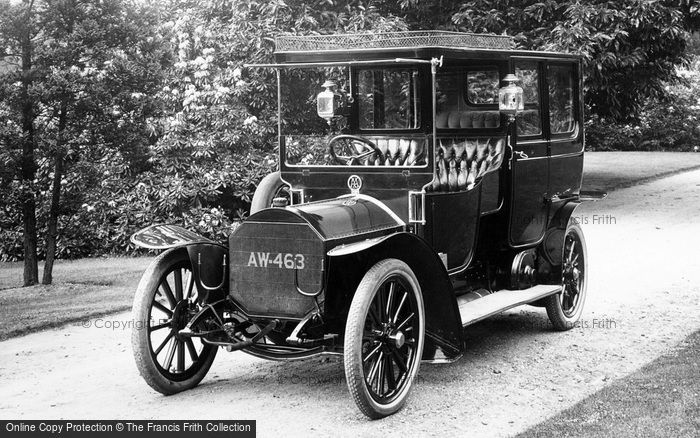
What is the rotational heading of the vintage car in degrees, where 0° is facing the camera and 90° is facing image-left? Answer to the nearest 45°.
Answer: approximately 45°

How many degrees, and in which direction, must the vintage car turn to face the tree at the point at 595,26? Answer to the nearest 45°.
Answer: approximately 135° to its right

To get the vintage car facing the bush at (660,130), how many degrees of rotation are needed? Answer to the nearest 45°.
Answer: approximately 135° to its right

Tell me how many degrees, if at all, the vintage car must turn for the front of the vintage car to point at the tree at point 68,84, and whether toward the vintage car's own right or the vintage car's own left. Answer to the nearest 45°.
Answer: approximately 90° to the vintage car's own right
